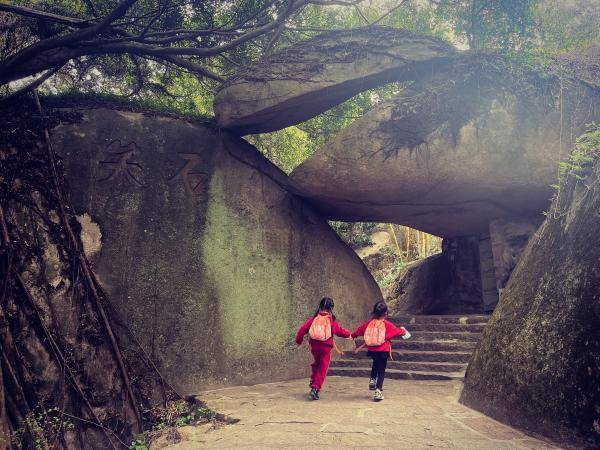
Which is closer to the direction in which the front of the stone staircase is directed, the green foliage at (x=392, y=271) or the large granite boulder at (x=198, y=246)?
the large granite boulder

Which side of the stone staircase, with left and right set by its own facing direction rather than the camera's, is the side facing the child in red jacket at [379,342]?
front

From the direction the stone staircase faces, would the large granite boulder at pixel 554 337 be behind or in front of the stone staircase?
in front

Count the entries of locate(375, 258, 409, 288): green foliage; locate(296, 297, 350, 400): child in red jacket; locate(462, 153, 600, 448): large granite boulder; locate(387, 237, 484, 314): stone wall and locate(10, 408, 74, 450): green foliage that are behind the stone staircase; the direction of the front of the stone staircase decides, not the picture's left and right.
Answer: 2

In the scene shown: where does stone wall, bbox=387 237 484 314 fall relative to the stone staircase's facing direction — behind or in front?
behind

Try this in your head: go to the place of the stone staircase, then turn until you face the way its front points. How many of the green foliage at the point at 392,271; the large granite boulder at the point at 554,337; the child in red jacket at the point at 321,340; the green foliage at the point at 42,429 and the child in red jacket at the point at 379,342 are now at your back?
1

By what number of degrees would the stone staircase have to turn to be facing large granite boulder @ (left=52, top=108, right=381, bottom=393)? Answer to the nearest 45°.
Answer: approximately 90° to its right

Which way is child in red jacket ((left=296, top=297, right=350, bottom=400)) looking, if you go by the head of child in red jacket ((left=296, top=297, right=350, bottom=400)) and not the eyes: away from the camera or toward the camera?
away from the camera

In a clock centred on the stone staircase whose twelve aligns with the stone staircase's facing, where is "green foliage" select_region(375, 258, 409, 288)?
The green foliage is roughly at 6 o'clock from the stone staircase.

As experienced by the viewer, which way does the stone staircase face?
facing the viewer
